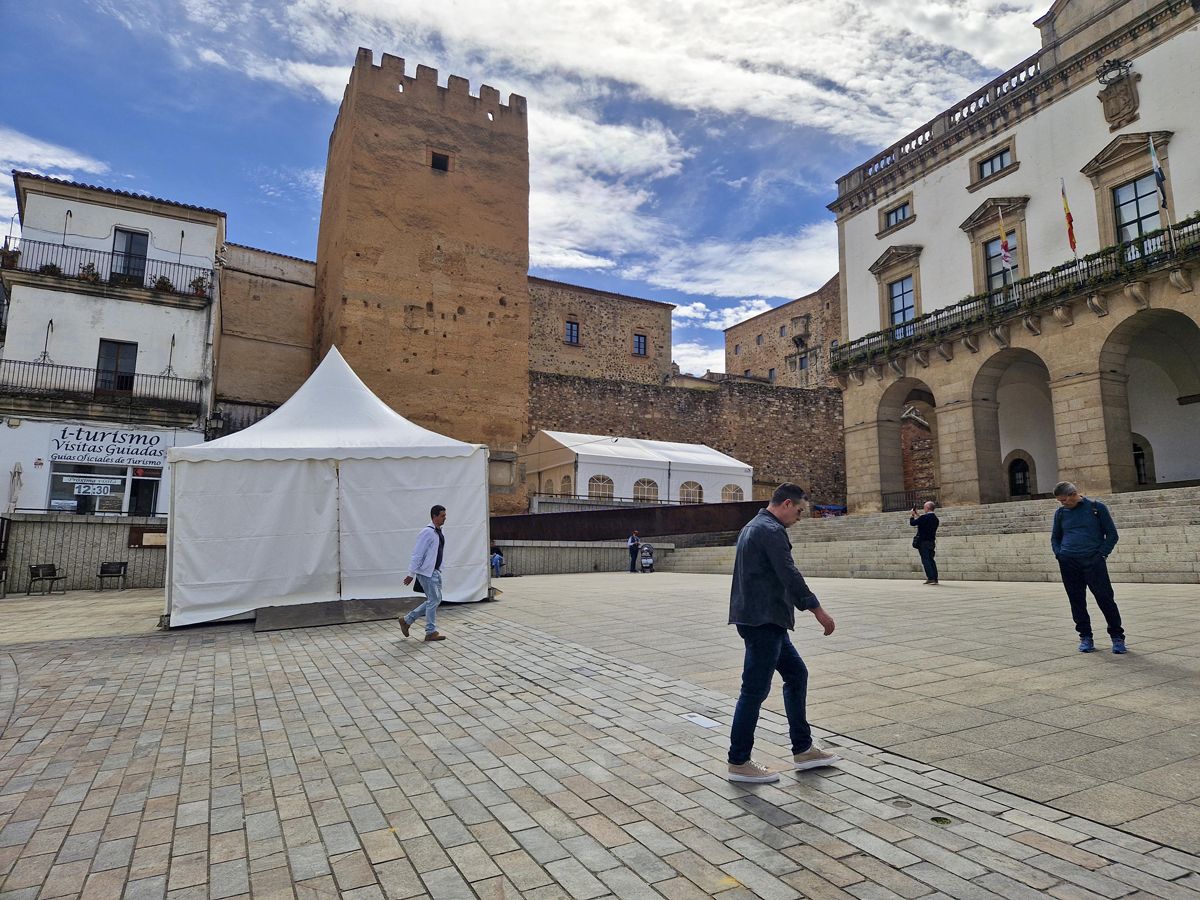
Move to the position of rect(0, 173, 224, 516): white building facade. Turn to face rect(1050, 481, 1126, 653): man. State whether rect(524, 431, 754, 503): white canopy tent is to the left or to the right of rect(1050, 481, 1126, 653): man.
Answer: left

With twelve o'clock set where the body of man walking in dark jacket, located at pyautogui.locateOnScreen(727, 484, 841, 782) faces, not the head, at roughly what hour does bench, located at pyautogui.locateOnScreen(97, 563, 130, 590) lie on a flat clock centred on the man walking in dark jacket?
The bench is roughly at 7 o'clock from the man walking in dark jacket.

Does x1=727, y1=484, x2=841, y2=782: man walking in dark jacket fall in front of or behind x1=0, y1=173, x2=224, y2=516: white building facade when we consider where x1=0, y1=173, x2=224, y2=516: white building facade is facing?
in front

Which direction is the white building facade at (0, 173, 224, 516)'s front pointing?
toward the camera

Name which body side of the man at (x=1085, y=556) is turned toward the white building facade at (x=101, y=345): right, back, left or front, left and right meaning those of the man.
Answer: right

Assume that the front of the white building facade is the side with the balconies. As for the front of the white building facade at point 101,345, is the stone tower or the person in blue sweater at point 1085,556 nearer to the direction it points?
the person in blue sweater

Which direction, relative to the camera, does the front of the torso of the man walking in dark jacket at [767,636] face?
to the viewer's right

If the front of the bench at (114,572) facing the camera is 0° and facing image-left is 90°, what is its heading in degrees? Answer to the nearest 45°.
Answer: approximately 0°

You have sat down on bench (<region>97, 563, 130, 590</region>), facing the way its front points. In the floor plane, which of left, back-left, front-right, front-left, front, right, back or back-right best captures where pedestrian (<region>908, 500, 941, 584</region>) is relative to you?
front-left

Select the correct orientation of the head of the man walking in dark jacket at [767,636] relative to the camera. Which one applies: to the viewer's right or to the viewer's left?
to the viewer's right

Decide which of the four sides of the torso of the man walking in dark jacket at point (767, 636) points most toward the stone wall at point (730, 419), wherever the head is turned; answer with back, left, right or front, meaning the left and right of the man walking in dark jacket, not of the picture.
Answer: left
